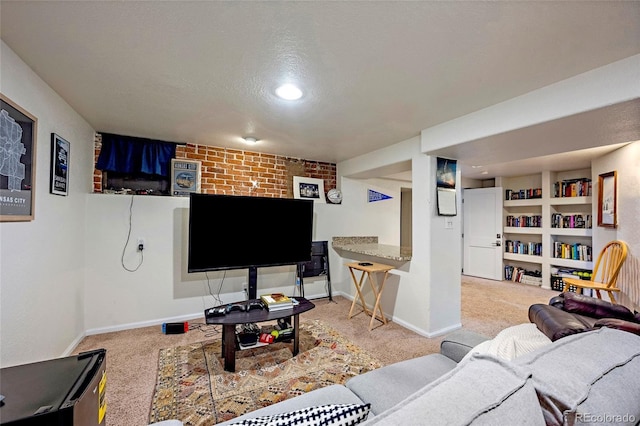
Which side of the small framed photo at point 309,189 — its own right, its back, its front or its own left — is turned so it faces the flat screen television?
front

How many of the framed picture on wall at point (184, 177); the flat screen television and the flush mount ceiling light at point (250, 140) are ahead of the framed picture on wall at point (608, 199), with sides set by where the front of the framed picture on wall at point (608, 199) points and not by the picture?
3

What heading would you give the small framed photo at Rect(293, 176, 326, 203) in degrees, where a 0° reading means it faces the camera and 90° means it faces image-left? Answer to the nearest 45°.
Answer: approximately 0°

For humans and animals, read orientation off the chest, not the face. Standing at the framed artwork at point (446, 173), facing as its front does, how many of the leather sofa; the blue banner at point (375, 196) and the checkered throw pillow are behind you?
1

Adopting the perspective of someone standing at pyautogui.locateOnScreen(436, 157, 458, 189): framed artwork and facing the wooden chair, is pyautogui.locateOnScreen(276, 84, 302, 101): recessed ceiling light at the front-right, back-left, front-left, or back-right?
back-right

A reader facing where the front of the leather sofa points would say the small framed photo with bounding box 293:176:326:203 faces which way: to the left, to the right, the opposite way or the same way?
to the left

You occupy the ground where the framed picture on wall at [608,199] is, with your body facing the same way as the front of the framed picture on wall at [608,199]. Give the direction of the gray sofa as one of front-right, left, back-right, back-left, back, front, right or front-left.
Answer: front-left

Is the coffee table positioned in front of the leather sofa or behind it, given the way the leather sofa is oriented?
in front

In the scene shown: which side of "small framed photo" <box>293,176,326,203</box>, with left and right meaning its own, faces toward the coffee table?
front

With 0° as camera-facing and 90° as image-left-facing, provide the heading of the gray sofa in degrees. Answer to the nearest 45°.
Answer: approximately 135°

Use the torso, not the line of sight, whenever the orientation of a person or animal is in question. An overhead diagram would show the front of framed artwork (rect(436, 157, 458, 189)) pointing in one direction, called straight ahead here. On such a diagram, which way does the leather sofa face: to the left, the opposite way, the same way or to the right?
to the right

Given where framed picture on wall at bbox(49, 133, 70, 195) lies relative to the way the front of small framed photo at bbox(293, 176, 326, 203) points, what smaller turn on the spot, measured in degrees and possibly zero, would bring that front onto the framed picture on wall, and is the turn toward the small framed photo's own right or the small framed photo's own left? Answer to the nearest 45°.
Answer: approximately 45° to the small framed photo's own right

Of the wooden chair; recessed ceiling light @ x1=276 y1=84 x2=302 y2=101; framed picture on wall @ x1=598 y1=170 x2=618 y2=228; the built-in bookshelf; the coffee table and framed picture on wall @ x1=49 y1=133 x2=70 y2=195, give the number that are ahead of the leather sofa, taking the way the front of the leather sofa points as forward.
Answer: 3

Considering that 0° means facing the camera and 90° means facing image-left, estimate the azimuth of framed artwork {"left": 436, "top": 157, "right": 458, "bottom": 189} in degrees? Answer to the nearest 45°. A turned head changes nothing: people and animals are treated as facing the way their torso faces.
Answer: approximately 315°

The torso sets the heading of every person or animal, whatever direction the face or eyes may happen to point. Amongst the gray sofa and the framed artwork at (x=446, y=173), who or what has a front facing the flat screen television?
the gray sofa

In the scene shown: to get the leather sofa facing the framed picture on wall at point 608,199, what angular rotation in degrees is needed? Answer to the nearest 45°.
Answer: approximately 135° to its right

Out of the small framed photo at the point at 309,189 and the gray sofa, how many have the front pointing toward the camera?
1

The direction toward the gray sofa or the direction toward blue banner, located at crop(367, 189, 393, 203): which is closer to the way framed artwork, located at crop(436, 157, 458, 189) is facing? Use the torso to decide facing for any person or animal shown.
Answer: the gray sofa
